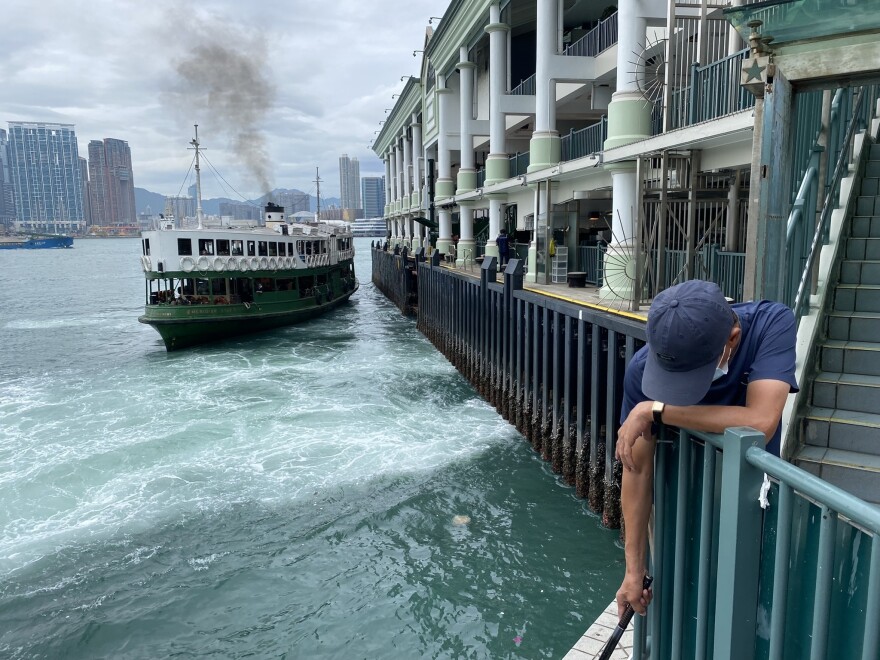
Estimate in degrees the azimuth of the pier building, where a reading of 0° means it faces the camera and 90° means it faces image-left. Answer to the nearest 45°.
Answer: approximately 45°

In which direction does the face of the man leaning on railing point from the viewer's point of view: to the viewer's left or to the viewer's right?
to the viewer's left

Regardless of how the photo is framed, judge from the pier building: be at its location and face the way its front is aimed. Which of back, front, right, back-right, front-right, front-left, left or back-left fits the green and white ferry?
right
